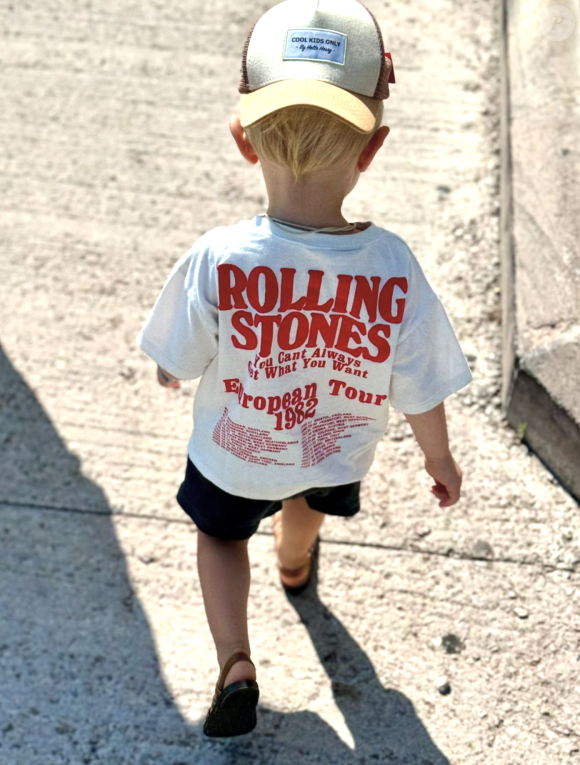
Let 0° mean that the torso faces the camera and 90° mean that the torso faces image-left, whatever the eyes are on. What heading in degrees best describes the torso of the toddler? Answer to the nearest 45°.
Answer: approximately 180°

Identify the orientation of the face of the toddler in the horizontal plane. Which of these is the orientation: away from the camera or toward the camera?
away from the camera
